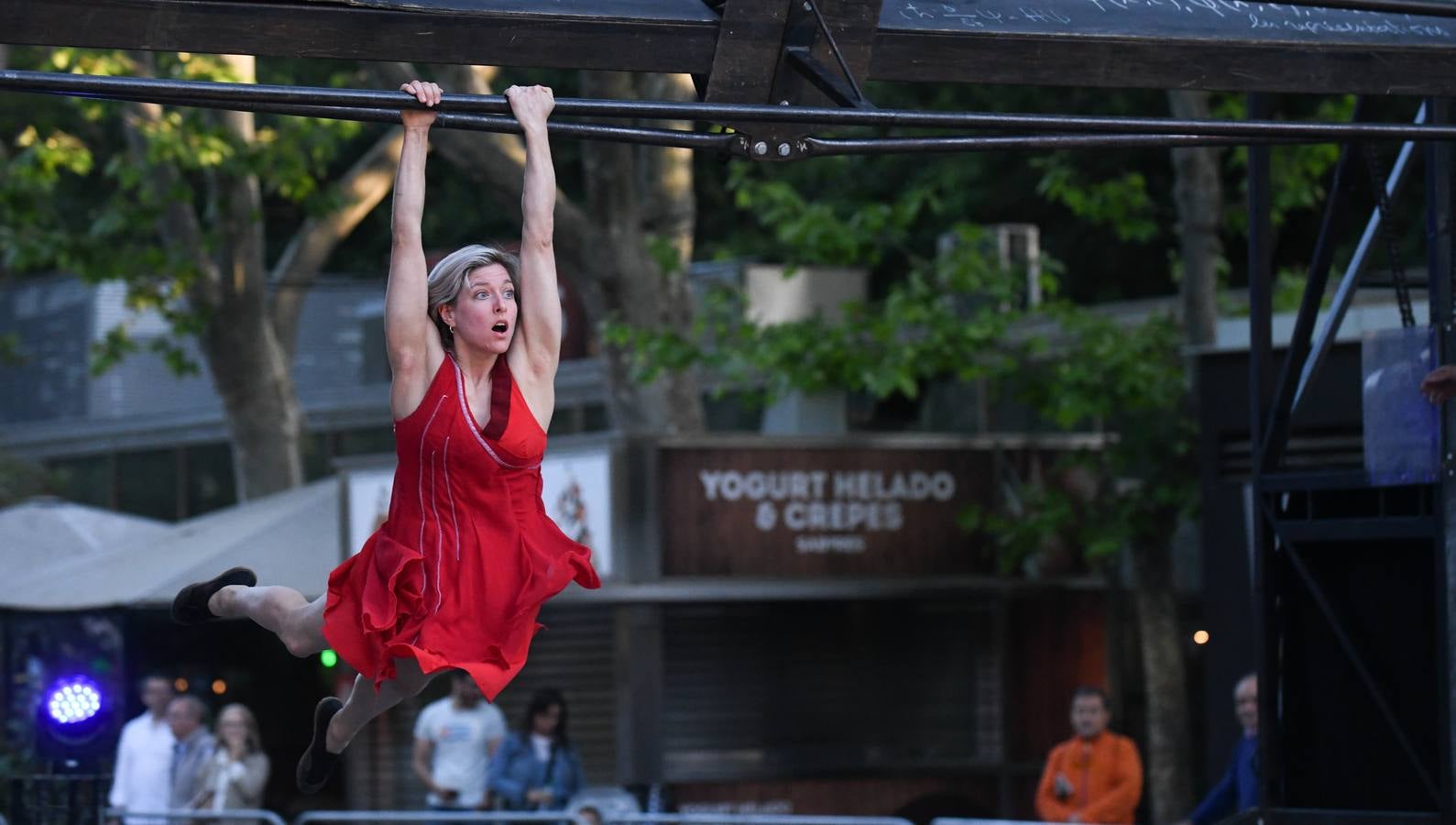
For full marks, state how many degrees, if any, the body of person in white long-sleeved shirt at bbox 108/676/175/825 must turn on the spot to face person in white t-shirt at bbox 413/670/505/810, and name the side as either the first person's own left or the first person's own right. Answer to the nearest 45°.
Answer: approximately 45° to the first person's own left

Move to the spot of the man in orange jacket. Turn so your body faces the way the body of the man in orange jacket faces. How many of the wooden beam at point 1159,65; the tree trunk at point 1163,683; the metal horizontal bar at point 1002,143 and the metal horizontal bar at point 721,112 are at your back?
1

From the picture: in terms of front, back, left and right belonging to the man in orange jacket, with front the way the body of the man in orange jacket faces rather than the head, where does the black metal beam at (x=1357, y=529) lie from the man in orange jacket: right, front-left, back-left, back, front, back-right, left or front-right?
front

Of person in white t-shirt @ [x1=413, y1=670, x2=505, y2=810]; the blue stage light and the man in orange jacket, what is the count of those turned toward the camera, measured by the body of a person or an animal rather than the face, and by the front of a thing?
3

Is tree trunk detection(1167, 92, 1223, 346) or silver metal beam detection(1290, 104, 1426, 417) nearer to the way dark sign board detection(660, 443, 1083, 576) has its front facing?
the silver metal beam

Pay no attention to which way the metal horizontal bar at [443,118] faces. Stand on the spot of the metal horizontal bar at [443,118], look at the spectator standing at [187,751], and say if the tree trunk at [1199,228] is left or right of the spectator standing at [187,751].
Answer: right

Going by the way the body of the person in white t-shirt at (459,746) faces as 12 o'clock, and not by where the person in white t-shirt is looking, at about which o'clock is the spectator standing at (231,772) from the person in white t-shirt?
The spectator standing is roughly at 2 o'clock from the person in white t-shirt.

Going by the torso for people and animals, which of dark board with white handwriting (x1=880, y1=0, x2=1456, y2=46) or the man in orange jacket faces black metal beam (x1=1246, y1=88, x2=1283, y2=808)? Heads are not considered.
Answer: the man in orange jacket

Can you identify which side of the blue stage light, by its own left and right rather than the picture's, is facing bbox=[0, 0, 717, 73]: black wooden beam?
front

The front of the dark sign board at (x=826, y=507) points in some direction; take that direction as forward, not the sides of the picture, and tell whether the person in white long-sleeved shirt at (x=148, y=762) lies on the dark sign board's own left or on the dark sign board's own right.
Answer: on the dark sign board's own right

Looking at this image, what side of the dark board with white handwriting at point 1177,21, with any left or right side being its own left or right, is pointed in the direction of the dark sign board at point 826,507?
back

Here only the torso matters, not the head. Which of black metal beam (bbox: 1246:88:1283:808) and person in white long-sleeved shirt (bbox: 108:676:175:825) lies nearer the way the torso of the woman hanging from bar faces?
the black metal beam

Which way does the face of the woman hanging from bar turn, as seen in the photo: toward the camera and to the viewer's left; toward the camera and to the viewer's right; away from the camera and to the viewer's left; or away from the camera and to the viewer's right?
toward the camera and to the viewer's right

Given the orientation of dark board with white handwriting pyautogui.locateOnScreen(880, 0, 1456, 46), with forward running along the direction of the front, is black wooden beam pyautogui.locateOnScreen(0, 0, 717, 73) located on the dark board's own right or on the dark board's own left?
on the dark board's own right

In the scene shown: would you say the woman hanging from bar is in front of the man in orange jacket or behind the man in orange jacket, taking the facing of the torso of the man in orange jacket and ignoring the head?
in front

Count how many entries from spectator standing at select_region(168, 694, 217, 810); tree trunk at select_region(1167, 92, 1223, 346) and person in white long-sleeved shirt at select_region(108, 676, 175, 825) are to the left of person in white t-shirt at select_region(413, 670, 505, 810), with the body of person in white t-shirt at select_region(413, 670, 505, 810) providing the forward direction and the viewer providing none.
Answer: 1

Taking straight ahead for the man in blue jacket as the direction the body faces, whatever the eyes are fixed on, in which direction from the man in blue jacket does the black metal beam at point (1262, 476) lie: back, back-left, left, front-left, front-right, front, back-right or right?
front-left
